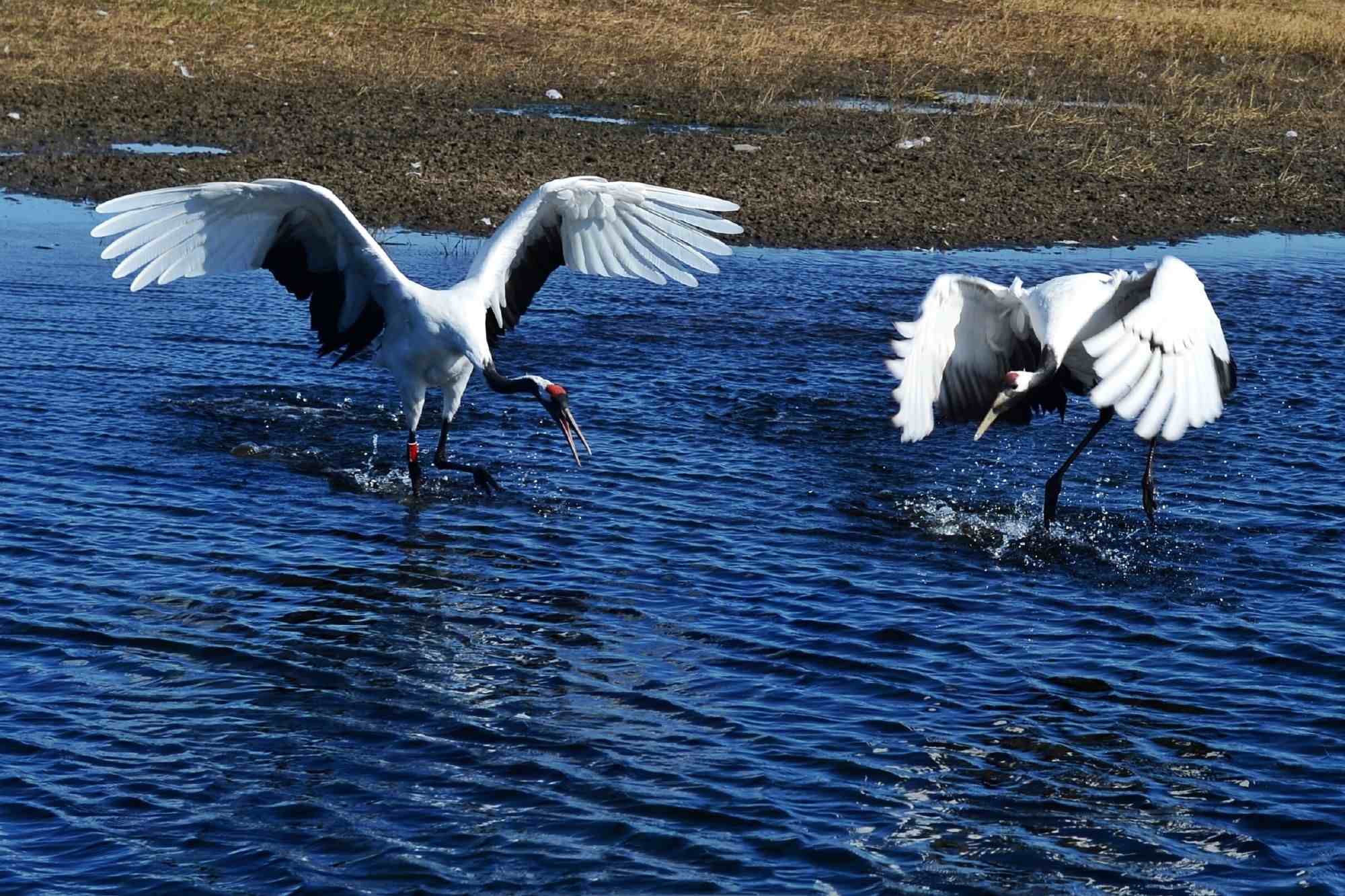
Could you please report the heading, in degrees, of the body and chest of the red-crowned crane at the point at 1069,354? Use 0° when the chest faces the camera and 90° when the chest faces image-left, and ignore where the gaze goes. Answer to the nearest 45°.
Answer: approximately 45°

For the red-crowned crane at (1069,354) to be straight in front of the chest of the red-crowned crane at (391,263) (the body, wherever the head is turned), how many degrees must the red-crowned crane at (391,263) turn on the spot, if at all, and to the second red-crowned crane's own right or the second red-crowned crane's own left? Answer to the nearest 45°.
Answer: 0° — it already faces it

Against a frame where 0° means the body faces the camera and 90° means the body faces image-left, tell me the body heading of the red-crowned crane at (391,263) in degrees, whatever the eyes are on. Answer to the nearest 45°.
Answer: approximately 315°

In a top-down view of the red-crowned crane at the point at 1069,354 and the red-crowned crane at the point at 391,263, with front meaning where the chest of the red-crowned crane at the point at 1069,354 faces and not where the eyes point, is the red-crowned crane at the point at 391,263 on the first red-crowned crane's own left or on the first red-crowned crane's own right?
on the first red-crowned crane's own right
